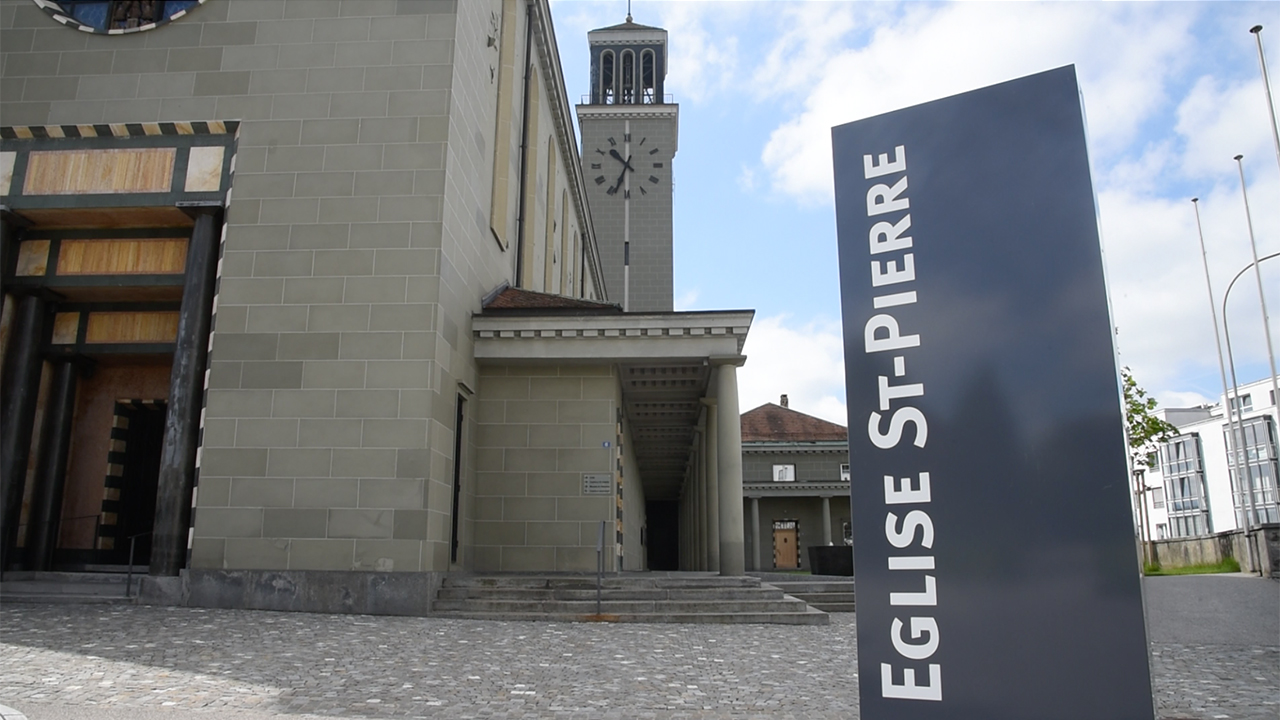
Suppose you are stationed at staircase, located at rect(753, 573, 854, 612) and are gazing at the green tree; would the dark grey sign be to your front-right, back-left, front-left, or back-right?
back-right

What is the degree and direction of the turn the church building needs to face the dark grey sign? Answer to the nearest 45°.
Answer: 0° — it already faces it

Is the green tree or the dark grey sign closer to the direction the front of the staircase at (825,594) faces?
the dark grey sign

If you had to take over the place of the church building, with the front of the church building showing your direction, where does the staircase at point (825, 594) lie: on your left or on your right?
on your left

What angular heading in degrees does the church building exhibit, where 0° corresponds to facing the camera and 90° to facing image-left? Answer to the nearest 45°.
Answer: approximately 0°

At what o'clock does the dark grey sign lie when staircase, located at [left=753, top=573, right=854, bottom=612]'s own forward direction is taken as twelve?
The dark grey sign is roughly at 12 o'clock from the staircase.

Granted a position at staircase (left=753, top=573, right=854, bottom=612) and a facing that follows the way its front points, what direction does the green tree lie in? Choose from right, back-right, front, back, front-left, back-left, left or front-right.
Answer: back-left

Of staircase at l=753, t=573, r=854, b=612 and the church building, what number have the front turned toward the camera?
2

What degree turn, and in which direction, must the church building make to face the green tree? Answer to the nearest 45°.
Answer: approximately 90° to its left

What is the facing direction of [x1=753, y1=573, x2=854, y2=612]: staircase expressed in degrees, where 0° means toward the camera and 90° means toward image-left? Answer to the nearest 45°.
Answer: approximately 0°
